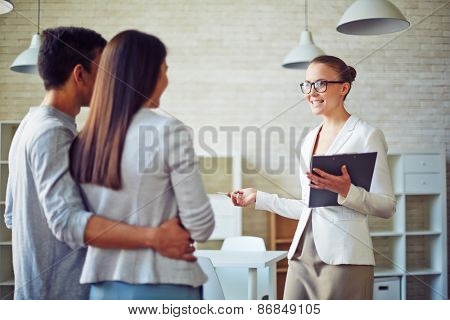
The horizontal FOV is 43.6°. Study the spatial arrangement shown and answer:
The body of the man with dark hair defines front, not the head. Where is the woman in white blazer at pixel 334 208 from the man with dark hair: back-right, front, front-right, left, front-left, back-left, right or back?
front-right

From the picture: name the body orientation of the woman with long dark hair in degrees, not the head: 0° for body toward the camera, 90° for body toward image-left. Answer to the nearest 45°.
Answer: approximately 225°

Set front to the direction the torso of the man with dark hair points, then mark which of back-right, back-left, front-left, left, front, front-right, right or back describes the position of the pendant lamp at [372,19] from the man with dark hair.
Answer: front-right

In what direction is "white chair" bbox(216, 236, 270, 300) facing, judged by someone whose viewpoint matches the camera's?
facing the viewer

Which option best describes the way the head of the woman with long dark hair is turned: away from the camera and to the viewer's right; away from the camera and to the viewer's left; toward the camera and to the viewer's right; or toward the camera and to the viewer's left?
away from the camera and to the viewer's right

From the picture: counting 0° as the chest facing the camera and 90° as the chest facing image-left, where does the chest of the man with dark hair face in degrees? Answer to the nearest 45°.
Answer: approximately 225°

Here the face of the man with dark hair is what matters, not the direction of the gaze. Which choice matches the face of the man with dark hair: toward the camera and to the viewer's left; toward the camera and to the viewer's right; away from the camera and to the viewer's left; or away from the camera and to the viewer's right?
away from the camera and to the viewer's right

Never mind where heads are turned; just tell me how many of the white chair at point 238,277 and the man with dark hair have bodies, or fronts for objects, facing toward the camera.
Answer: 1

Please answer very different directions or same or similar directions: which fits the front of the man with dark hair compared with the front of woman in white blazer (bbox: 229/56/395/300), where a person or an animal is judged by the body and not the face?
very different directions
